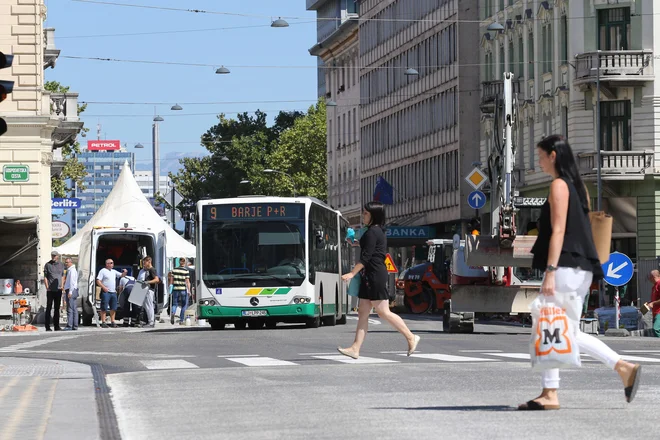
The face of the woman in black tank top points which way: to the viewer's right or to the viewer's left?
to the viewer's left

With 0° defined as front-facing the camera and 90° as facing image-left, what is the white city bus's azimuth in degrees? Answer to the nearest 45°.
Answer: approximately 0°

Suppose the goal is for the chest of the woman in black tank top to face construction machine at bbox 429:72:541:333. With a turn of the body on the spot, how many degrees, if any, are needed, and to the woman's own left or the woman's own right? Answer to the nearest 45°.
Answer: approximately 90° to the woman's own right

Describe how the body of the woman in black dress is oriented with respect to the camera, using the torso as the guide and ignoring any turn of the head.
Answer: to the viewer's left

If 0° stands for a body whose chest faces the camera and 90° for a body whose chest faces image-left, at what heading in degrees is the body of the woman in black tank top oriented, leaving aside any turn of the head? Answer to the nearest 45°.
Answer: approximately 90°

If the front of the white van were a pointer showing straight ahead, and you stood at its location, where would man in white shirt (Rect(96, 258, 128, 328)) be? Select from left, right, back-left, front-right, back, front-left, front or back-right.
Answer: back

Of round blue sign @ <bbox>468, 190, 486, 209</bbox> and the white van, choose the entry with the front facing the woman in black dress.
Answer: the round blue sign

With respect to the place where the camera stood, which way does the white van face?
facing away from the viewer

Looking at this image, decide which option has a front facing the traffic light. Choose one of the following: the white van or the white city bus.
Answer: the white city bus

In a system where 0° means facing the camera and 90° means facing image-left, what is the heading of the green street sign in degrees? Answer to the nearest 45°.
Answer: approximately 0°

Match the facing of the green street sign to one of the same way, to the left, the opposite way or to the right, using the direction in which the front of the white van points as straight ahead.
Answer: the opposite way
